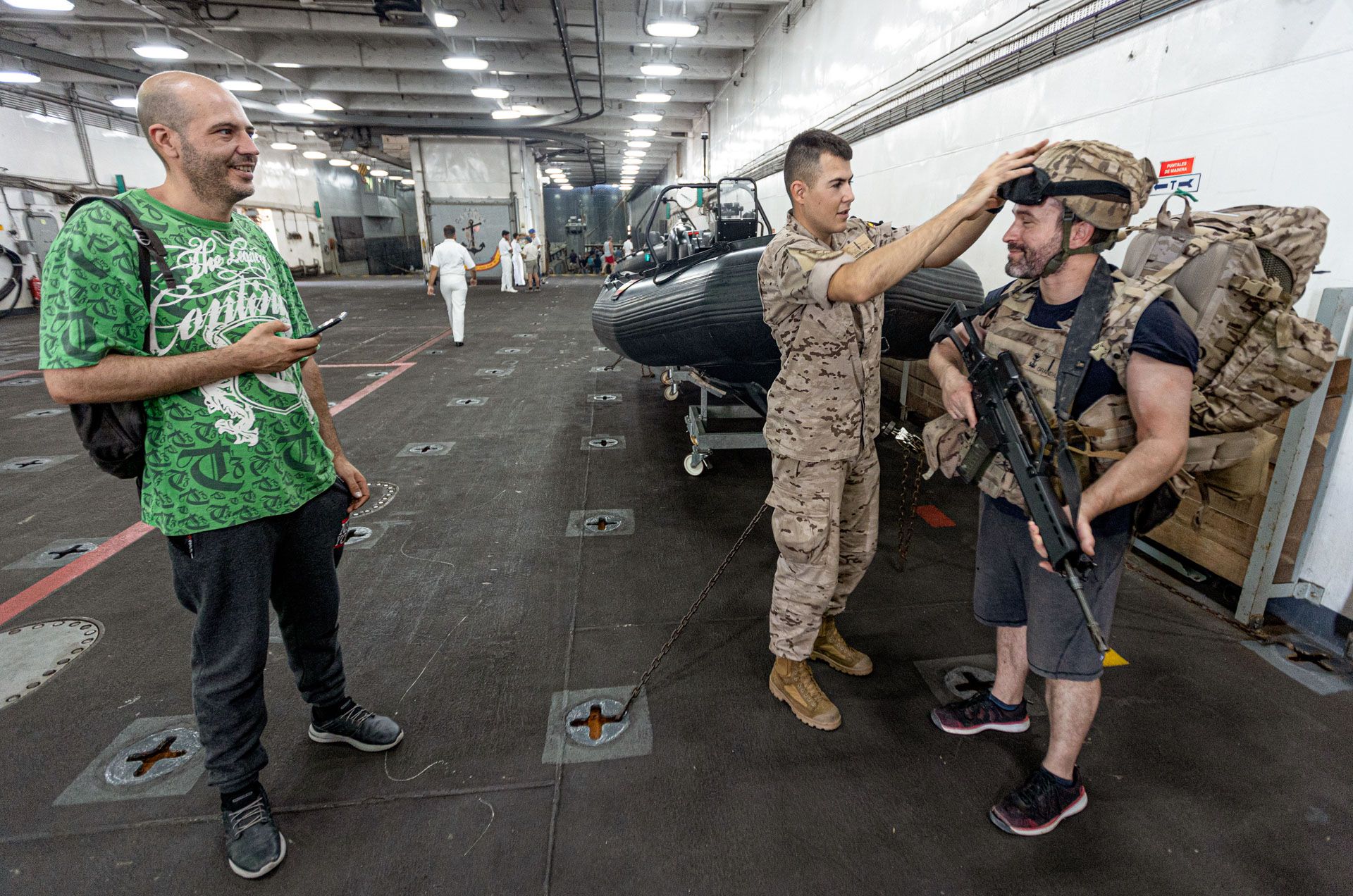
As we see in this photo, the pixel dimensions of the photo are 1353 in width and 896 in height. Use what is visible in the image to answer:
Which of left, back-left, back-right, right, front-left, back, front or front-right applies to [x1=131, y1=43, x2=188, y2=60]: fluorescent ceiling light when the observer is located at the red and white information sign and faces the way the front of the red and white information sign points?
front-right

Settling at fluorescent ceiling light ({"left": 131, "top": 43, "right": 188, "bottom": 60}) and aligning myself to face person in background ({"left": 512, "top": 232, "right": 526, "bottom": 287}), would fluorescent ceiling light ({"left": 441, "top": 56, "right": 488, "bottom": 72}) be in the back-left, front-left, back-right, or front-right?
front-right

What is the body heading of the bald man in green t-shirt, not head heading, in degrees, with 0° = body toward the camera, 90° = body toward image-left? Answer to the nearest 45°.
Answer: approximately 315°

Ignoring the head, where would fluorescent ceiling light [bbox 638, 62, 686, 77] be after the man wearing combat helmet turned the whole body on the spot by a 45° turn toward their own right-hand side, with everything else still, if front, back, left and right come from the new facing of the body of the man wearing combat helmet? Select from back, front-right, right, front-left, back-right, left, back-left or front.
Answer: front-right

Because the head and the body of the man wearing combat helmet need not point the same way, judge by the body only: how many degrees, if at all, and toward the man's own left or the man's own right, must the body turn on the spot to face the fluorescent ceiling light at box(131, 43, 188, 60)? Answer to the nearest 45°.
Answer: approximately 45° to the man's own right

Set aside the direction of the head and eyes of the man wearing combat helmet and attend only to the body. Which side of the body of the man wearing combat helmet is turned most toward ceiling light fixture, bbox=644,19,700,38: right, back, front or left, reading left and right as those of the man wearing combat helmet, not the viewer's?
right

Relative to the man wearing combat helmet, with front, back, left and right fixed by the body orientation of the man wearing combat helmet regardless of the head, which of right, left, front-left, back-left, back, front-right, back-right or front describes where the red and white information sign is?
back-right

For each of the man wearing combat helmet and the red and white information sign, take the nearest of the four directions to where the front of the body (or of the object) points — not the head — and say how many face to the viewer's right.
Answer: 0

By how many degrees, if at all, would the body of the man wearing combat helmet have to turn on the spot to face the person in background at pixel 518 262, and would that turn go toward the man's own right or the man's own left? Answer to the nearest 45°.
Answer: approximately 90° to the man's own right

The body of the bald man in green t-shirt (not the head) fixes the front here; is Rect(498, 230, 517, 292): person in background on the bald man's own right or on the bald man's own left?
on the bald man's own left

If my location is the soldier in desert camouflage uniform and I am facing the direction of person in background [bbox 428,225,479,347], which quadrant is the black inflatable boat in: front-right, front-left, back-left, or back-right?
front-right

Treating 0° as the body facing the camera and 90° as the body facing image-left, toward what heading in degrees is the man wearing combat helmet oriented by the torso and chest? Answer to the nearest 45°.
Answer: approximately 45°

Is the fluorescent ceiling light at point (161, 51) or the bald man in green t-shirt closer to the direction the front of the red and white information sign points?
the bald man in green t-shirt

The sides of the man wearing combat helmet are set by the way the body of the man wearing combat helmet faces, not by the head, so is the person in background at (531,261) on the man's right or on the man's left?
on the man's right

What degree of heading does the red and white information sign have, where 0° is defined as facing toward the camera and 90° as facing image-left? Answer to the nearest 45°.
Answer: approximately 45°

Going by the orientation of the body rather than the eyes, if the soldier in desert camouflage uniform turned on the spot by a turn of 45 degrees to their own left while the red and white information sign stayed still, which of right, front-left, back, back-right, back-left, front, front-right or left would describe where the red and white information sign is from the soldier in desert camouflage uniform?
front-left

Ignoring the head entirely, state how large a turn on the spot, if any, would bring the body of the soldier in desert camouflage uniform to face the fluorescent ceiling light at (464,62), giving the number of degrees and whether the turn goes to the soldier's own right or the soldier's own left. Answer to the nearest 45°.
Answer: approximately 180°
